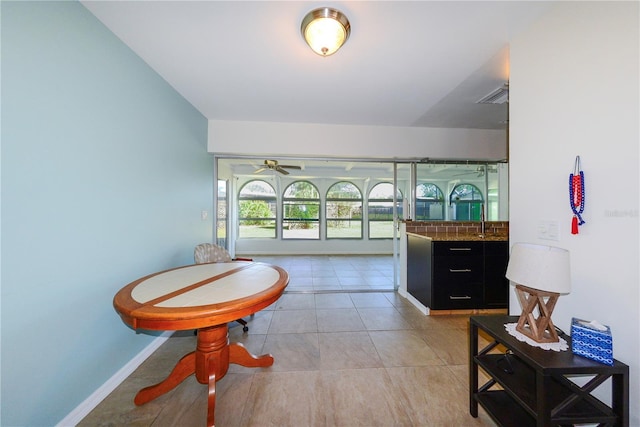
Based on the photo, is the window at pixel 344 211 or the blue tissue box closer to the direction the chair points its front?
the blue tissue box

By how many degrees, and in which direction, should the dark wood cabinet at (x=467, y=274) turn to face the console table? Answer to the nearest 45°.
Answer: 0° — it already faces it

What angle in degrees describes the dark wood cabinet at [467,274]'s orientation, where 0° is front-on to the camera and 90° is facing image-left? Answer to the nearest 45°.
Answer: approximately 0°

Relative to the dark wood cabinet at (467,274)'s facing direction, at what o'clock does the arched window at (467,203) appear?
The arched window is roughly at 6 o'clock from the dark wood cabinet.
